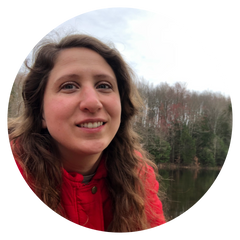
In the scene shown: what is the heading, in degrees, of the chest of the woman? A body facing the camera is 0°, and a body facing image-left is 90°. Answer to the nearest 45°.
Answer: approximately 0°
